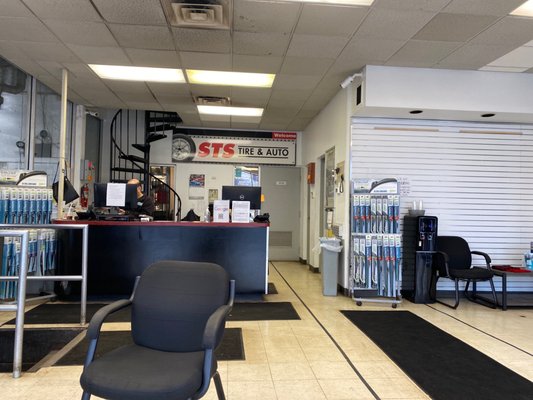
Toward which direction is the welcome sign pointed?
toward the camera

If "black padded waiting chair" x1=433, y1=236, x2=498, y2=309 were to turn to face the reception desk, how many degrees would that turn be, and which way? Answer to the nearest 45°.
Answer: approximately 90° to its right

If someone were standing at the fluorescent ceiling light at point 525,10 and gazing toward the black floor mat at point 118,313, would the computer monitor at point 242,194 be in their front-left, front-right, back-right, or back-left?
front-right

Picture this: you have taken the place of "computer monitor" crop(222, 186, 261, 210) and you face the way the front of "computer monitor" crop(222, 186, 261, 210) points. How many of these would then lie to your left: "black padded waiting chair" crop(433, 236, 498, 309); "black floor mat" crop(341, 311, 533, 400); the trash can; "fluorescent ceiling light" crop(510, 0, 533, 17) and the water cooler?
0

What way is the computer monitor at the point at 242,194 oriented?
away from the camera

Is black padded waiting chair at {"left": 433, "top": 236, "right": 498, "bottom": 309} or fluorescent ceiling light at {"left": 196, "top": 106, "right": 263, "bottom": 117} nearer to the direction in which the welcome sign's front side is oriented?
the fluorescent ceiling light

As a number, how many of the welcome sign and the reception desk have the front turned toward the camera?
2

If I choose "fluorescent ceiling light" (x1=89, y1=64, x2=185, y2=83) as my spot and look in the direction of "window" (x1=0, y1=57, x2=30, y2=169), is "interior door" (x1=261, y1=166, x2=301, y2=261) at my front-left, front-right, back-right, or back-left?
back-right

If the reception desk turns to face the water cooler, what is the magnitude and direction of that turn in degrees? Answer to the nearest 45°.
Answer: approximately 90° to its left

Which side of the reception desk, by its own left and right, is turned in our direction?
front

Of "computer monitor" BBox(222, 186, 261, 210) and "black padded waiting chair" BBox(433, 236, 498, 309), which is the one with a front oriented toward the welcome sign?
the computer monitor

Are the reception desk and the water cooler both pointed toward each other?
no

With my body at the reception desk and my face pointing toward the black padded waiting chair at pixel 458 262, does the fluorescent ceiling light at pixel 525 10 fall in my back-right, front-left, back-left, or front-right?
front-right
